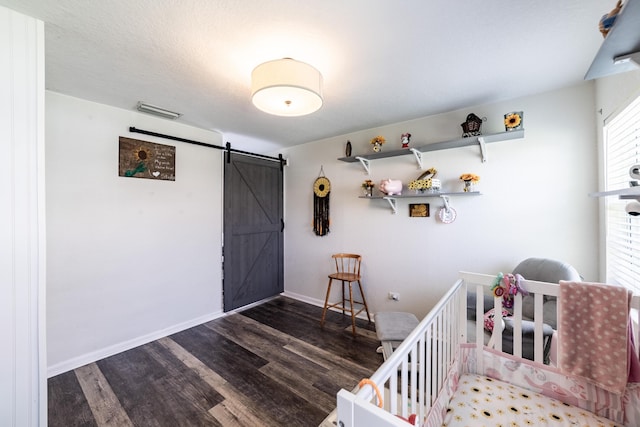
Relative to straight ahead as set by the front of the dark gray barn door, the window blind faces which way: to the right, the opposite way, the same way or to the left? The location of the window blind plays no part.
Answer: the opposite way

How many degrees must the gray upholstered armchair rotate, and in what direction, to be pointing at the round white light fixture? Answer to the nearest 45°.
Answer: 0° — it already faces it

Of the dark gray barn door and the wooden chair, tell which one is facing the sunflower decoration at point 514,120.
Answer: the dark gray barn door

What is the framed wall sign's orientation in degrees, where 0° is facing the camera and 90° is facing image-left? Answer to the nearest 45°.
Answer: approximately 315°

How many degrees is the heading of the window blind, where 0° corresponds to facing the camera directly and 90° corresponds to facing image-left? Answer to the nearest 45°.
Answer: approximately 90°

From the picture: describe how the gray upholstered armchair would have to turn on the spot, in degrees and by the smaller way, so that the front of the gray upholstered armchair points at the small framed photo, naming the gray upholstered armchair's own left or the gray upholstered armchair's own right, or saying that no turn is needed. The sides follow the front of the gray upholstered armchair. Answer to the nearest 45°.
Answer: approximately 90° to the gray upholstered armchair's own right

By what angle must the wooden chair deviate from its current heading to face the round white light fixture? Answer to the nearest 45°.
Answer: approximately 45° to its left

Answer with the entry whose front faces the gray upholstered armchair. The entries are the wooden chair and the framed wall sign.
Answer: the framed wall sign

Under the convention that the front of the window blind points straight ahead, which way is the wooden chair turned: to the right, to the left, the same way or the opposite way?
to the left

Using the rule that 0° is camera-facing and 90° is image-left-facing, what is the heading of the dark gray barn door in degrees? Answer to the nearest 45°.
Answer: approximately 315°
